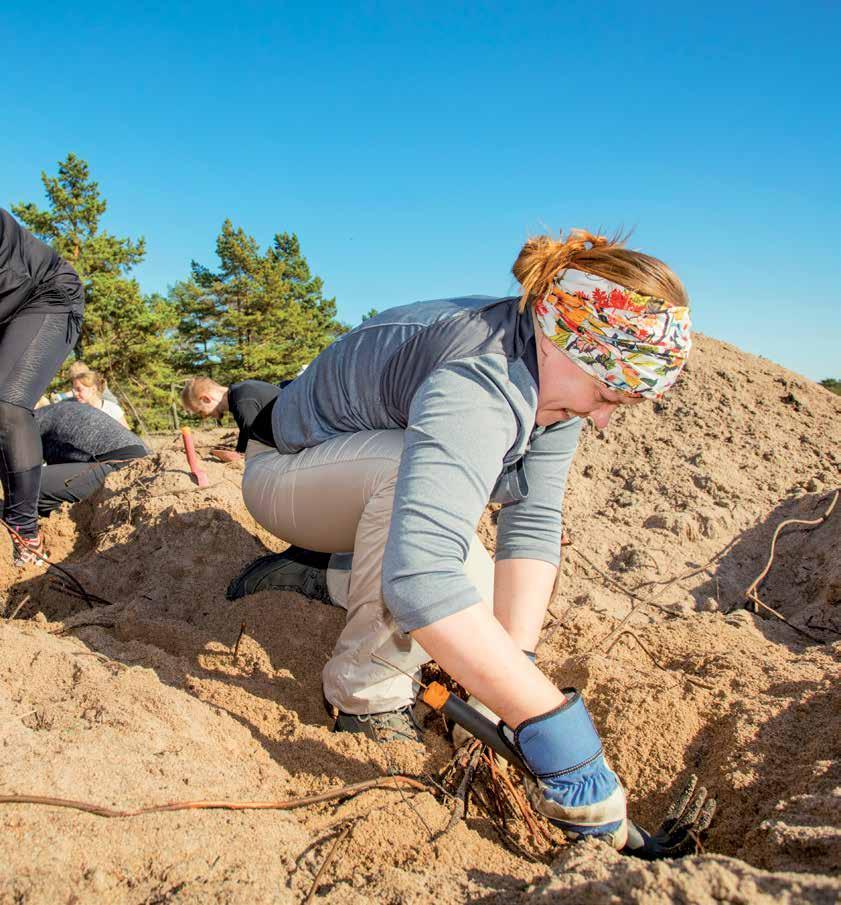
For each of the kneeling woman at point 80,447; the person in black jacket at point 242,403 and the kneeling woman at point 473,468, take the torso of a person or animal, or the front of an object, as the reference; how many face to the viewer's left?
2

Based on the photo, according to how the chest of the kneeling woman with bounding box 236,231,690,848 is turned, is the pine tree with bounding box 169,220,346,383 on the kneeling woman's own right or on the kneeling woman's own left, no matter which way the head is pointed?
on the kneeling woman's own left

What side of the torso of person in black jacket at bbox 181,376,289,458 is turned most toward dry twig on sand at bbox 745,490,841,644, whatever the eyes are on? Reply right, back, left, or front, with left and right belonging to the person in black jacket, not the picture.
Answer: back

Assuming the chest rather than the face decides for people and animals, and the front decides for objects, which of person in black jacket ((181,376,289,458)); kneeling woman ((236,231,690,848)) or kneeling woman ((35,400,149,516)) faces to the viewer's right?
kneeling woman ((236,231,690,848))

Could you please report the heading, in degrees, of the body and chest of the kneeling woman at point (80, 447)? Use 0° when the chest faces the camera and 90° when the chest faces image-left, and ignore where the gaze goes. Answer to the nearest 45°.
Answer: approximately 90°

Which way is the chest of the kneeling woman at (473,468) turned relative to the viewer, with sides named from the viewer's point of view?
facing to the right of the viewer

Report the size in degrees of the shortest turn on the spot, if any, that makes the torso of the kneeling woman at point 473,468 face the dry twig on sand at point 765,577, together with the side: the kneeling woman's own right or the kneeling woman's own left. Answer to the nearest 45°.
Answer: approximately 45° to the kneeling woman's own left

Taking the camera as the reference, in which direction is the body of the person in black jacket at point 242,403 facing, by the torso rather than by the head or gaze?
to the viewer's left

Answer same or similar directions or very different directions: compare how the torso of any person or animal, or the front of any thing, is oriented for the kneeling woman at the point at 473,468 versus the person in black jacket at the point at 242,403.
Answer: very different directions

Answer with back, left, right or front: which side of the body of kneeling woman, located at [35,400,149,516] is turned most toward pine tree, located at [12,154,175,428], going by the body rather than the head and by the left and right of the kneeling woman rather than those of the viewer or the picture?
right

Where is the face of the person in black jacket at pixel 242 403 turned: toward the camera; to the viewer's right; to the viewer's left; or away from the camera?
to the viewer's left

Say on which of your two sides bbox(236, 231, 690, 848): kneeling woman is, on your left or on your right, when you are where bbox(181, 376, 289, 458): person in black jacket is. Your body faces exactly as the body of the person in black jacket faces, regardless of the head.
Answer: on your left

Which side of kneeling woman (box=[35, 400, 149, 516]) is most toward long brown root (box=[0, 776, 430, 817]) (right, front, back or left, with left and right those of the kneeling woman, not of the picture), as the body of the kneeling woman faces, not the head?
left

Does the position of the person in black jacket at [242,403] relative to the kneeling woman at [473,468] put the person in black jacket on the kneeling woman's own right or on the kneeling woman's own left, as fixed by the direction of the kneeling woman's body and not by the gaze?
on the kneeling woman's own left

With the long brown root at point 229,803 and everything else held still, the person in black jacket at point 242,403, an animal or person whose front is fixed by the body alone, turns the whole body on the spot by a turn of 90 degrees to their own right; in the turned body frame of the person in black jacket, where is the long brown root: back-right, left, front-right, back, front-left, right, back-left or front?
back

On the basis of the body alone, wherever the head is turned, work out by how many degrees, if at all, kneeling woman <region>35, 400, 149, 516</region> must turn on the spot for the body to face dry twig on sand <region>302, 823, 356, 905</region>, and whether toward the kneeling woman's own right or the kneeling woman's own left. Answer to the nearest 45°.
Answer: approximately 90° to the kneeling woman's own left
